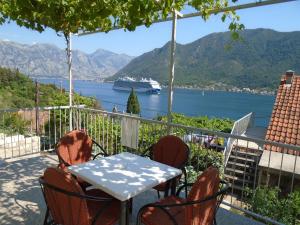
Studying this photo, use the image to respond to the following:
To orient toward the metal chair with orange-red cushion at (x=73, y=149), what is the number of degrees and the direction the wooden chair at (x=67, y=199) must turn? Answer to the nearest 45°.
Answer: approximately 45° to its left

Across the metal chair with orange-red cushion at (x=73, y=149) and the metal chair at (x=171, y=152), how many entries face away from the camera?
0

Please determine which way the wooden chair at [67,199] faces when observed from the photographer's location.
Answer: facing away from the viewer and to the right of the viewer

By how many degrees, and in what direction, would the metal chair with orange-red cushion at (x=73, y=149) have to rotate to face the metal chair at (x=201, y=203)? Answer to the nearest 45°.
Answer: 0° — it already faces it

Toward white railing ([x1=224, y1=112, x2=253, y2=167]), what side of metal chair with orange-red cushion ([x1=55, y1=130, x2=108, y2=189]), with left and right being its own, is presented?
left

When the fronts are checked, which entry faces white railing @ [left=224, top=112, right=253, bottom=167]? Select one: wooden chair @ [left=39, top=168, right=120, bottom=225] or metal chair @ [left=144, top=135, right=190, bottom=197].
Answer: wooden chair @ [left=39, top=168, right=120, bottom=225]

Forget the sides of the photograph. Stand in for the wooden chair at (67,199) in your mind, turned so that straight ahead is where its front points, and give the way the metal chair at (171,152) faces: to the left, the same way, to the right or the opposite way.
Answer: the opposite way

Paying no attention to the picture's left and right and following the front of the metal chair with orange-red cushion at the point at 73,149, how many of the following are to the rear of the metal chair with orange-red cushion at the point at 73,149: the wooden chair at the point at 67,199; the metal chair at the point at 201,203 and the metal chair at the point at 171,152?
0

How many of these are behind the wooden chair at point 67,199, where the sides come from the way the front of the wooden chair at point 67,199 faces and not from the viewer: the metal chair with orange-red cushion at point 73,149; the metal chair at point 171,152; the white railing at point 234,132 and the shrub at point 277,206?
0

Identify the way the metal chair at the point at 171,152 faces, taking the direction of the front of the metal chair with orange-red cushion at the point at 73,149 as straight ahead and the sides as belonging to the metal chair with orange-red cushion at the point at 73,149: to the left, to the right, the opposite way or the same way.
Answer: to the right

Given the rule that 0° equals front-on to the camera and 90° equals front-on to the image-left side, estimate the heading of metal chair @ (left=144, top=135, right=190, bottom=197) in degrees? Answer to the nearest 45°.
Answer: approximately 45°

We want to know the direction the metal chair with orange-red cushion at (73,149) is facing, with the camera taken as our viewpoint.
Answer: facing the viewer and to the right of the viewer

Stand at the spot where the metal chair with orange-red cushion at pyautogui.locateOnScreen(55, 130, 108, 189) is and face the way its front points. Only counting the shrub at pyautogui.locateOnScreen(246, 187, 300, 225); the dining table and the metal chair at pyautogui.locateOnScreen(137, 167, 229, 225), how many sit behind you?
0

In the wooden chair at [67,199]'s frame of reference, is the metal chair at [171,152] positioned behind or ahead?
ahead

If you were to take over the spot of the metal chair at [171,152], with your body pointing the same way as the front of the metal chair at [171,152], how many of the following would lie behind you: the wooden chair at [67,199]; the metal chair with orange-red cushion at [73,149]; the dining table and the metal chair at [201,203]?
0

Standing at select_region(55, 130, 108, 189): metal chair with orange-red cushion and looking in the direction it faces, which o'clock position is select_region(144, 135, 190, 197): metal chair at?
select_region(144, 135, 190, 197): metal chair is roughly at 11 o'clock from select_region(55, 130, 108, 189): metal chair with orange-red cushion.

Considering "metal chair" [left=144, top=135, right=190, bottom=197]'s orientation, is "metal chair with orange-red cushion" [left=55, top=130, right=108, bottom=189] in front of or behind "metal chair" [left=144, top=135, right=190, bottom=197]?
in front

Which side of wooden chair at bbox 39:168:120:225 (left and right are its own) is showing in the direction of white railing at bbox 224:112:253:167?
front
